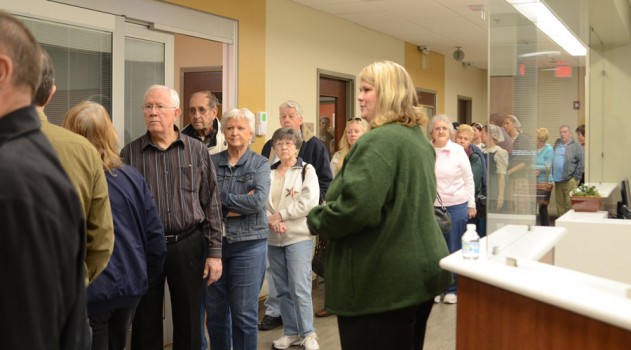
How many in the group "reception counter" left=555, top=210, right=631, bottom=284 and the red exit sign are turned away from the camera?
0

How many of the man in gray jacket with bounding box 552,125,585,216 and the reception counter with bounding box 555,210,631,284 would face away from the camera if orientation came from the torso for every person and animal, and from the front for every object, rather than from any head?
0

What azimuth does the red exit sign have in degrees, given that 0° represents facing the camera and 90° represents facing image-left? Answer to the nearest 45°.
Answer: approximately 0°

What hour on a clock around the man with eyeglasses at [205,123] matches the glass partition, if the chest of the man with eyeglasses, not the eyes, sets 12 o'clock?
The glass partition is roughly at 9 o'clock from the man with eyeglasses.

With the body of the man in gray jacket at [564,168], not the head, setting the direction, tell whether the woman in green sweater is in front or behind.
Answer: in front

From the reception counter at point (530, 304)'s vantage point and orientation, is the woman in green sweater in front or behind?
in front

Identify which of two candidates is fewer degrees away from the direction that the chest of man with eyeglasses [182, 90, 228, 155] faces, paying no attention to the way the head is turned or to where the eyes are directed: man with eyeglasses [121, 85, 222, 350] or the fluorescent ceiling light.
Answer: the man with eyeglasses

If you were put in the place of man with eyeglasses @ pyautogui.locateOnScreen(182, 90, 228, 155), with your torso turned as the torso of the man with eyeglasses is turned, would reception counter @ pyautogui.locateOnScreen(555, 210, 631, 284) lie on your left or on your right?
on your left

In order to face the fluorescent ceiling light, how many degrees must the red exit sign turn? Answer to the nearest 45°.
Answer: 0° — it already faces it

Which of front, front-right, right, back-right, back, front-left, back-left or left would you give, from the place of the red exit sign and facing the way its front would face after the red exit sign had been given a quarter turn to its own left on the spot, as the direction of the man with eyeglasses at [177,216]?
back-right
